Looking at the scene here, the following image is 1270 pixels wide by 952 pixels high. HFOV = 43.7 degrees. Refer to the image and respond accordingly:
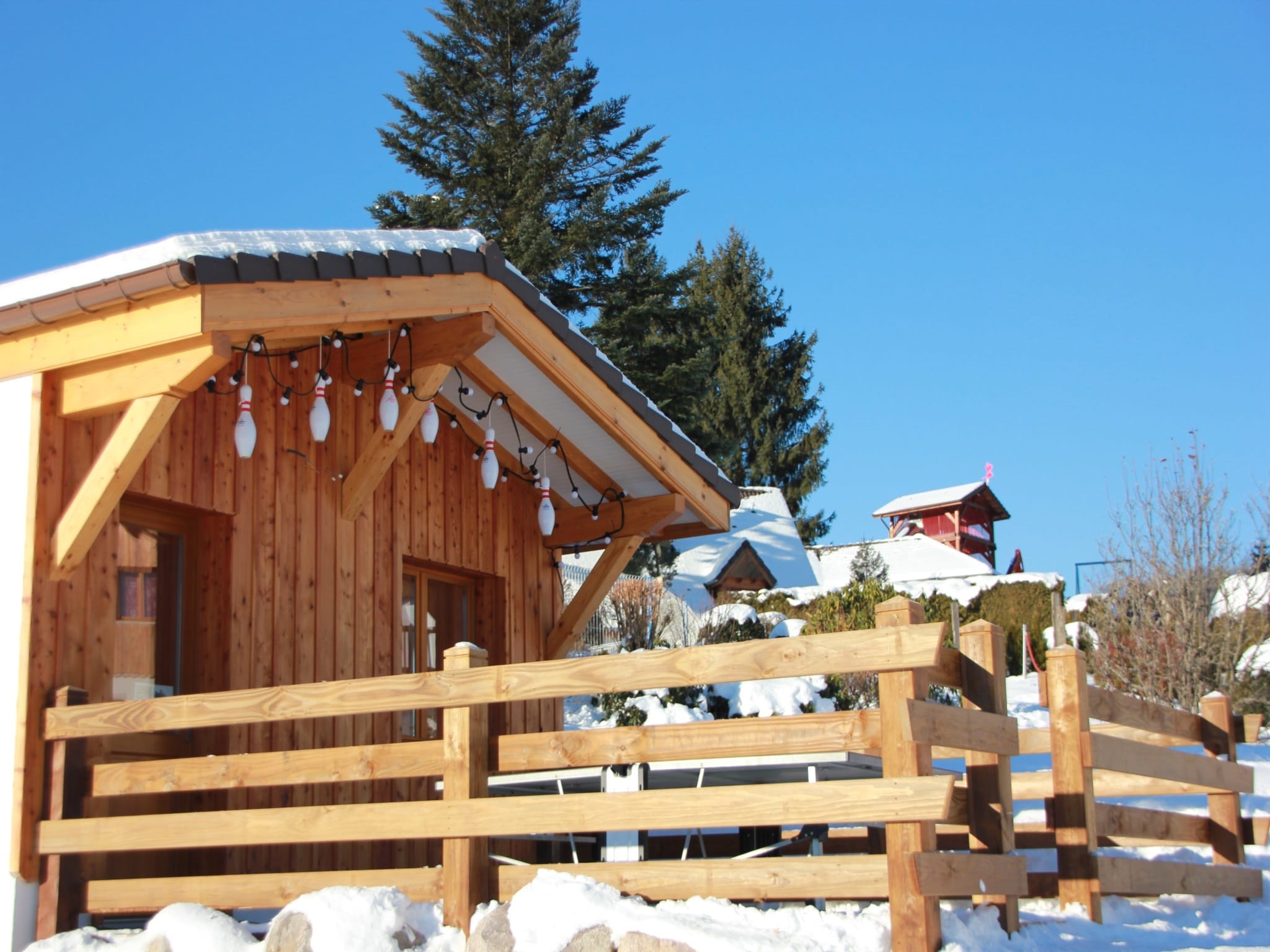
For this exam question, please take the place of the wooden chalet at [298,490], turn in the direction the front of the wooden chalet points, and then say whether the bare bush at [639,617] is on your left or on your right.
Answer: on your left

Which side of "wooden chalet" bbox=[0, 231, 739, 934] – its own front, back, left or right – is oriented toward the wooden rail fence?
front

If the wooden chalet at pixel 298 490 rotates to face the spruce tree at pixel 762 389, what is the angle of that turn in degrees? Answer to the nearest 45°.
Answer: approximately 135° to its left

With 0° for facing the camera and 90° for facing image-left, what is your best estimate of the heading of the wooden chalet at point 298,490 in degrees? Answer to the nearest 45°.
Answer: approximately 315°

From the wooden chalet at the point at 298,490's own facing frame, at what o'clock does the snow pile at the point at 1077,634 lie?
The snow pile is roughly at 9 o'clock from the wooden chalet.

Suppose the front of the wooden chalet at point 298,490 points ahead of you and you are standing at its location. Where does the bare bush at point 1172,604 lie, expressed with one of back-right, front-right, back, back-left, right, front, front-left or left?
left

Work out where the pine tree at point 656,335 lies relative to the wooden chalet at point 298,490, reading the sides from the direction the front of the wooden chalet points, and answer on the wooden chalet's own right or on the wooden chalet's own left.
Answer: on the wooden chalet's own left
